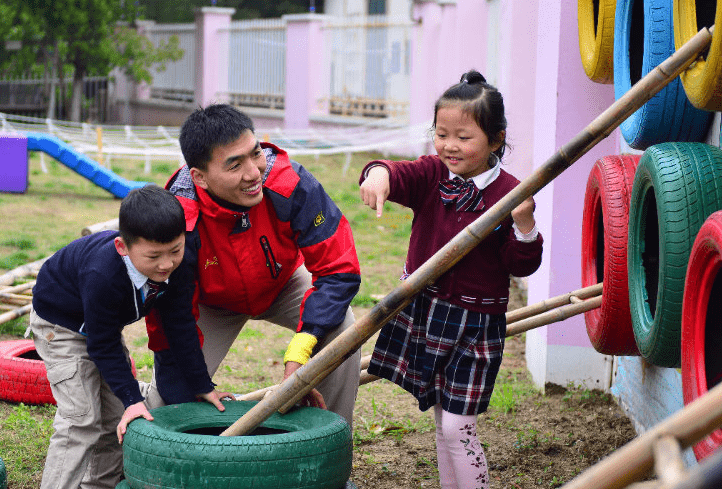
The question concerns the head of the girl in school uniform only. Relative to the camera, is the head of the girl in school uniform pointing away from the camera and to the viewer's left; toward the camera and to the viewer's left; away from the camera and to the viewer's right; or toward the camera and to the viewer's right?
toward the camera and to the viewer's left

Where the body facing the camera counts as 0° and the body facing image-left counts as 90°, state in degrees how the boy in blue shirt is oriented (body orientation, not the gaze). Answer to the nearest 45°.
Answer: approximately 315°

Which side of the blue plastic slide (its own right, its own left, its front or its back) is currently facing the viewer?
right

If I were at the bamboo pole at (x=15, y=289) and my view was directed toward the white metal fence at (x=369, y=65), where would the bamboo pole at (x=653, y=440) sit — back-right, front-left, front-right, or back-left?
back-right

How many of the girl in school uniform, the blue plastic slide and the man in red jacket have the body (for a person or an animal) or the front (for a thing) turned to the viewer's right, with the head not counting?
1

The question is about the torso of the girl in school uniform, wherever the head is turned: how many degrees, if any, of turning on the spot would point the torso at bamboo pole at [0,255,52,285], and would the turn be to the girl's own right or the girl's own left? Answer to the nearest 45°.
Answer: approximately 90° to the girl's own right

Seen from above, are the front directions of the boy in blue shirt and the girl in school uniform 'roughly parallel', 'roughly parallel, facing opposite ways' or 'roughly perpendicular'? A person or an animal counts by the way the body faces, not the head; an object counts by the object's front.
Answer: roughly perpendicular

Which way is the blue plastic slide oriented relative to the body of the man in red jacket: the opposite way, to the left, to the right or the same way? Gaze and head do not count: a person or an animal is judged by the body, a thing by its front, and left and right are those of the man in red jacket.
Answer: to the left

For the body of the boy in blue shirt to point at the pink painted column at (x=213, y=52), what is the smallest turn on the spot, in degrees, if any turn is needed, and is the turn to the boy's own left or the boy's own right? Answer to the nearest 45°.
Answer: approximately 135° to the boy's own left

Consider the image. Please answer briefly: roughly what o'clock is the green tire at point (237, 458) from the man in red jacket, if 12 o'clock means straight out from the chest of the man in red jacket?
The green tire is roughly at 12 o'clock from the man in red jacket.

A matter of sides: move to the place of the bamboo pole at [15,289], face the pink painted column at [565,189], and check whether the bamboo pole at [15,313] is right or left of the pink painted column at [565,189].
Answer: right

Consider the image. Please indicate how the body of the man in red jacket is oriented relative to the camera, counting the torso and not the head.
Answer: toward the camera

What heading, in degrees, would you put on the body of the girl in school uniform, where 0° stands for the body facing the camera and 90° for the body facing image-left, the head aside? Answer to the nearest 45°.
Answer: approximately 45°

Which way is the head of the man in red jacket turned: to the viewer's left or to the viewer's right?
to the viewer's right

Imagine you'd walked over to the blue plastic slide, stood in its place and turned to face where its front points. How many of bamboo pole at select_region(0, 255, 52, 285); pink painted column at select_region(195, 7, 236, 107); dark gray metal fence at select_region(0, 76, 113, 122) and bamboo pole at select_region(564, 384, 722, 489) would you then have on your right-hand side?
2
